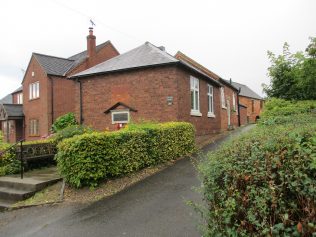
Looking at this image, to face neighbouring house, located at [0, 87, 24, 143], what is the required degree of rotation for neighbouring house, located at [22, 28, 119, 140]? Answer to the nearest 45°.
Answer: approximately 90° to its right

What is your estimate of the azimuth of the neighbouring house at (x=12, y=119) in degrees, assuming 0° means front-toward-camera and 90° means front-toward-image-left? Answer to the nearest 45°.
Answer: approximately 45°

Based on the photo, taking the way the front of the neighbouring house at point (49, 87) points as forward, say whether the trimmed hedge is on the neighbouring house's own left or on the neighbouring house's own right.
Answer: on the neighbouring house's own left

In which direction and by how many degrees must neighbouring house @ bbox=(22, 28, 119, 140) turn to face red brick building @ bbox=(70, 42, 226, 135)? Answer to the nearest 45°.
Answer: approximately 90° to its left

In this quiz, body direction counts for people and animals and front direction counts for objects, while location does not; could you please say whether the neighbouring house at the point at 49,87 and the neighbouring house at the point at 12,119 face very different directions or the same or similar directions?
same or similar directions

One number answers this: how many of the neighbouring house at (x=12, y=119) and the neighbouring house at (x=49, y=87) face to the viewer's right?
0

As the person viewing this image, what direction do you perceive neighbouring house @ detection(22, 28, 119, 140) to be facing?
facing the viewer and to the left of the viewer

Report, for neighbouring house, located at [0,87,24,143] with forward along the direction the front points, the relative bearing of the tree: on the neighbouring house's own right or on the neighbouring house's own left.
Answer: on the neighbouring house's own left

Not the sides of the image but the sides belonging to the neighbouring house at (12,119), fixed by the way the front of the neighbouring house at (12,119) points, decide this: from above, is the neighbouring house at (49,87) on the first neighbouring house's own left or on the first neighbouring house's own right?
on the first neighbouring house's own left

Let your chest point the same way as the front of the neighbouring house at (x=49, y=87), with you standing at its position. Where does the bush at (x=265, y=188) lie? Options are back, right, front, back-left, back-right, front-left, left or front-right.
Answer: front-left

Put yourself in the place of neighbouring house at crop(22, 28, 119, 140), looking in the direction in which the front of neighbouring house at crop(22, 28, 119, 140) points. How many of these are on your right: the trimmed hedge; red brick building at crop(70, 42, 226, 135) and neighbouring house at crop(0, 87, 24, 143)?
1

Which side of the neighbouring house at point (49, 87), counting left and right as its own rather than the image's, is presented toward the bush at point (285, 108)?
left

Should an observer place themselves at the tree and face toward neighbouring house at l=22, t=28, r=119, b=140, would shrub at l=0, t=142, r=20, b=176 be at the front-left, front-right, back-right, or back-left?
front-left
